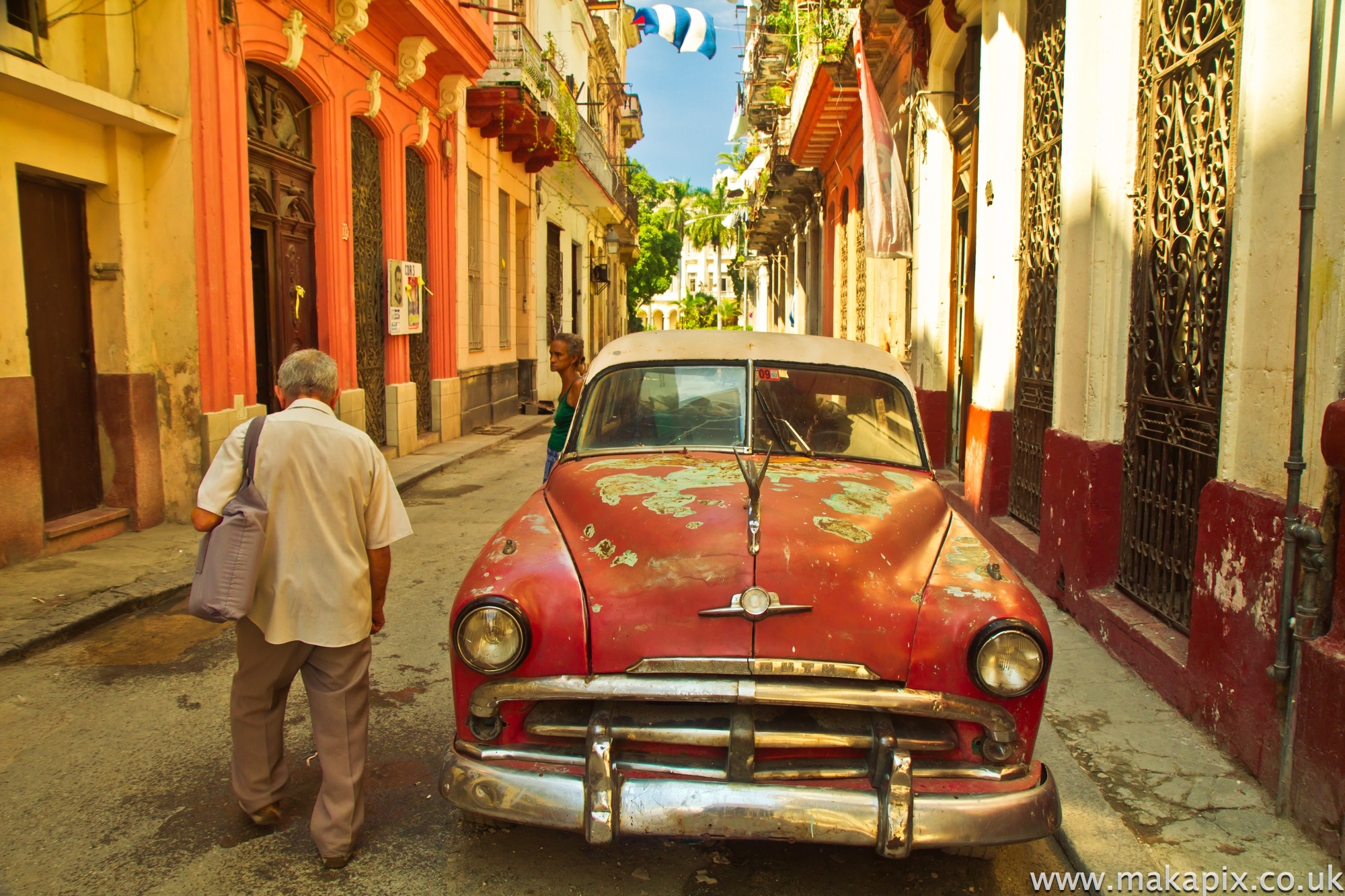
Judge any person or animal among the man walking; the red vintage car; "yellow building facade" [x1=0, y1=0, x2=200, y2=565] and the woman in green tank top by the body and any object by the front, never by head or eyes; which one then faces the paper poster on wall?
the man walking

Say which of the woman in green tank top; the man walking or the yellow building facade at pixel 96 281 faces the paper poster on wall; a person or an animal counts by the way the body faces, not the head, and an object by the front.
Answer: the man walking

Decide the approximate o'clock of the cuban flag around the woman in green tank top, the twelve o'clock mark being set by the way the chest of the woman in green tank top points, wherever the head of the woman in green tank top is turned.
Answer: The cuban flag is roughly at 3 o'clock from the woman in green tank top.

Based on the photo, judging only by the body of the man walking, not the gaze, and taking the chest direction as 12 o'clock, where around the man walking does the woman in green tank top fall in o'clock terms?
The woman in green tank top is roughly at 1 o'clock from the man walking.

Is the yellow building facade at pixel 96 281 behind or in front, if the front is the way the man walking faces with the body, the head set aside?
in front

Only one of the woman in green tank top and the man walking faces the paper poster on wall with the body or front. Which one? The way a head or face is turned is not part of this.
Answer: the man walking

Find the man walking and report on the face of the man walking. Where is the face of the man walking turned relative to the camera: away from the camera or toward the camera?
away from the camera

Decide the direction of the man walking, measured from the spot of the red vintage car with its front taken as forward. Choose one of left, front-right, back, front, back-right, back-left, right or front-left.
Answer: right

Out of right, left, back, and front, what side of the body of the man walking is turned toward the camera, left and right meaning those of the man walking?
back

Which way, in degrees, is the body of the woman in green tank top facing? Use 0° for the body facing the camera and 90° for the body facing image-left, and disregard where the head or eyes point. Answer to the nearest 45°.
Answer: approximately 45°

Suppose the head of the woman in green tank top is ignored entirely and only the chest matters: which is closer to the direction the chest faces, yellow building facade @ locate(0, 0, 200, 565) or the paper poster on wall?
the yellow building facade

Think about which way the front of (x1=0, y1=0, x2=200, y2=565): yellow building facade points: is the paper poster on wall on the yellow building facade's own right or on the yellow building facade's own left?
on the yellow building facade's own left

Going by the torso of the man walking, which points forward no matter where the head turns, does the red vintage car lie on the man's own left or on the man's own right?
on the man's own right
